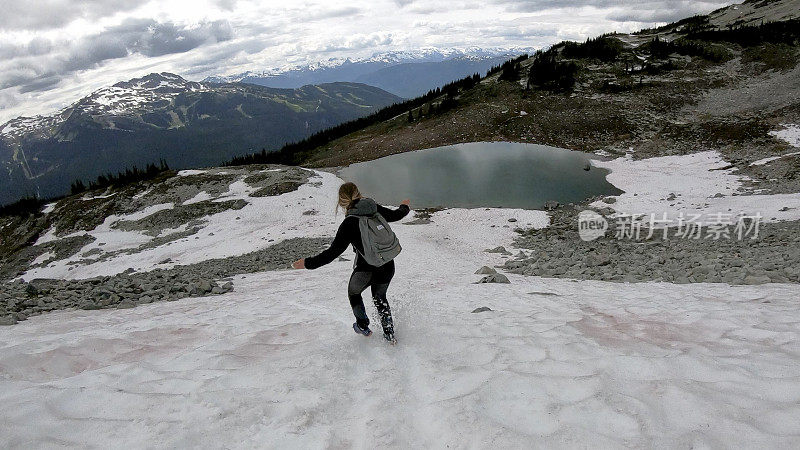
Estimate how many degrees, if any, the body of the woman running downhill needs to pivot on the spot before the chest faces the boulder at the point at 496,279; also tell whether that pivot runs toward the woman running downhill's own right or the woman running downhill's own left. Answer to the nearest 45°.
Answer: approximately 90° to the woman running downhill's own right

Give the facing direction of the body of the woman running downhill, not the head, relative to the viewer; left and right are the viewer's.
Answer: facing away from the viewer and to the left of the viewer

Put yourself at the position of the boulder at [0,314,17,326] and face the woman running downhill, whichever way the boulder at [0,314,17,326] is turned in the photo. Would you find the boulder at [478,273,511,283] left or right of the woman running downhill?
left

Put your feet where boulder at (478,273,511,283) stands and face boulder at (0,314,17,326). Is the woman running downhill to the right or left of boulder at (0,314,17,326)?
left
